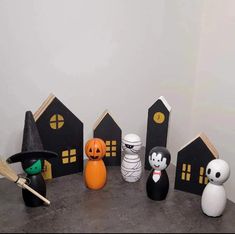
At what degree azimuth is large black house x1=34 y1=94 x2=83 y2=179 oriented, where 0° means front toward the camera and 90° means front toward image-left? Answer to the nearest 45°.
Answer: approximately 315°

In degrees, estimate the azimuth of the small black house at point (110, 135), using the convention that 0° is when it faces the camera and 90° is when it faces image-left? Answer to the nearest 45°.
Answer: approximately 0°

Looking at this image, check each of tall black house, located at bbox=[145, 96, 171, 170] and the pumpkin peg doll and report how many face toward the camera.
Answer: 2

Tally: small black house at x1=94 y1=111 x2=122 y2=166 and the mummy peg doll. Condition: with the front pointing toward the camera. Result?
2
